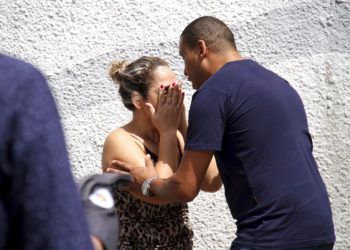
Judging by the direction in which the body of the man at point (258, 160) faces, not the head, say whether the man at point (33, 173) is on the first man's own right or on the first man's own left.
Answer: on the first man's own left

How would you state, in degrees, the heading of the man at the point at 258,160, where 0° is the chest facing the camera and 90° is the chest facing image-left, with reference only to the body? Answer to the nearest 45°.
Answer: approximately 135°

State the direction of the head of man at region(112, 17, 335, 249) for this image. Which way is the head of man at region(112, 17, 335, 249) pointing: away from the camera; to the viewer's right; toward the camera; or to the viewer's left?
to the viewer's left

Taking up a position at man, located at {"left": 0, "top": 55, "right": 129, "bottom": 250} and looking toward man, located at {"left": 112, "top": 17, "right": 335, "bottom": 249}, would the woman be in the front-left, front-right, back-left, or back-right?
front-left

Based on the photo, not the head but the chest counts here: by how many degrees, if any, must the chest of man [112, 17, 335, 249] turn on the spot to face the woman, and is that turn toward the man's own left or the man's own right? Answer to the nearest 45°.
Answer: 0° — they already face them

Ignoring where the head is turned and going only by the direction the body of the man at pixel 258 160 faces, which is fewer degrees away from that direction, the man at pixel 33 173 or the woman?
the woman
